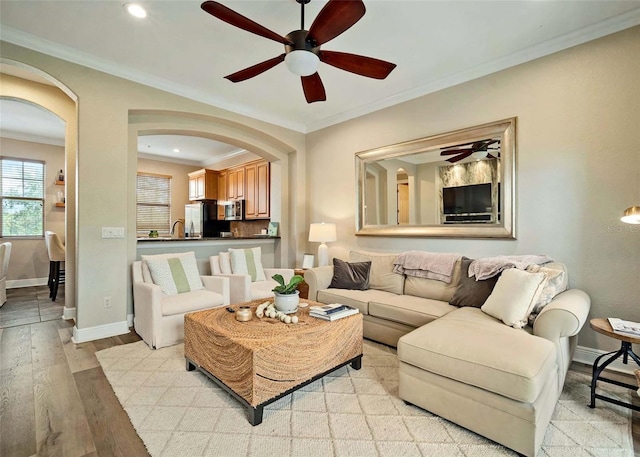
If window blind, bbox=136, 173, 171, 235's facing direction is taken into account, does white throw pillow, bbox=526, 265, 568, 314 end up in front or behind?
in front

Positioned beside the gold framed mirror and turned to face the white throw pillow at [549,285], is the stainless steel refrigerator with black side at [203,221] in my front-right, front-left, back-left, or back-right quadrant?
back-right

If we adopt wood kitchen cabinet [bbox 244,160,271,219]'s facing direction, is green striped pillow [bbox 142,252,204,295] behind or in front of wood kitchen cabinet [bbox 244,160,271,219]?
in front

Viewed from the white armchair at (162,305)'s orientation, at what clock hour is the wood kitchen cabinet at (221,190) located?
The wood kitchen cabinet is roughly at 8 o'clock from the white armchair.

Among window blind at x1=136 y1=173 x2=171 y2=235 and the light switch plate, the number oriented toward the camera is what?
2

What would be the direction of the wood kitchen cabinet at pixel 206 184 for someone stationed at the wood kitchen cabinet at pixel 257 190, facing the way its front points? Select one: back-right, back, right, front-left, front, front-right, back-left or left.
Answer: right

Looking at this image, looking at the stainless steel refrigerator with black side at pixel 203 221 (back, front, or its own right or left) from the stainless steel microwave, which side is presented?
left

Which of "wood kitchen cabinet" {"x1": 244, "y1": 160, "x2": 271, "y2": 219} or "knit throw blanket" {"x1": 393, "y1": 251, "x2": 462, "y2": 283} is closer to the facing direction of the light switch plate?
the knit throw blanket

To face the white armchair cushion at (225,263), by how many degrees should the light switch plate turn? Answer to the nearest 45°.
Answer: approximately 90° to its left

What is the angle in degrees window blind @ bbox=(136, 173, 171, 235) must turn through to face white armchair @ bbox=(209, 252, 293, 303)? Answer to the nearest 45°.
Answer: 0° — it already faces it
